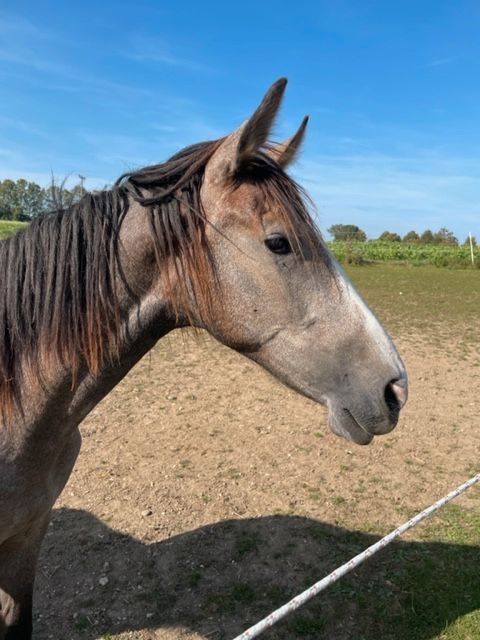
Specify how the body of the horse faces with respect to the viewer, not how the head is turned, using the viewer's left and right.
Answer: facing to the right of the viewer

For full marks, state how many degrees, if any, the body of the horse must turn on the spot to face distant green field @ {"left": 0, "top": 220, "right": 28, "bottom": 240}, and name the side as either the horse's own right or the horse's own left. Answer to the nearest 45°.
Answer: approximately 135° to the horse's own left

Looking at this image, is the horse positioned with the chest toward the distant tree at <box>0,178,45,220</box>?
no
